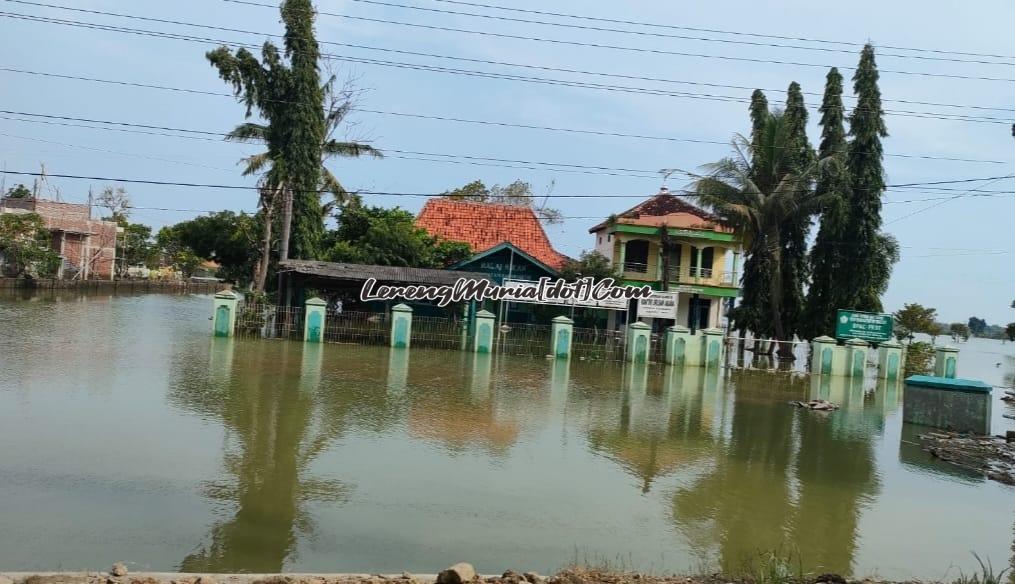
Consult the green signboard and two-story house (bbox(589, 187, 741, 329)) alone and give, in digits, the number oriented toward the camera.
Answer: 2

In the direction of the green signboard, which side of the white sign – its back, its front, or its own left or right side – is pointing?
left

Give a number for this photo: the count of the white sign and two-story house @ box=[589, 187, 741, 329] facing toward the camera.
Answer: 2

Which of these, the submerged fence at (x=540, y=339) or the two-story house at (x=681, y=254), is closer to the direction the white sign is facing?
the submerged fence

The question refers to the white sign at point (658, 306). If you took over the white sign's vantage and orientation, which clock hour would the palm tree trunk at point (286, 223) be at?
The palm tree trunk is roughly at 3 o'clock from the white sign.

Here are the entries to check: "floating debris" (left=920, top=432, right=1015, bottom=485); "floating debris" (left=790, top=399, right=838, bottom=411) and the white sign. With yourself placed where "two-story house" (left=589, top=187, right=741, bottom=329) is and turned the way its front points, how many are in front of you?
3
